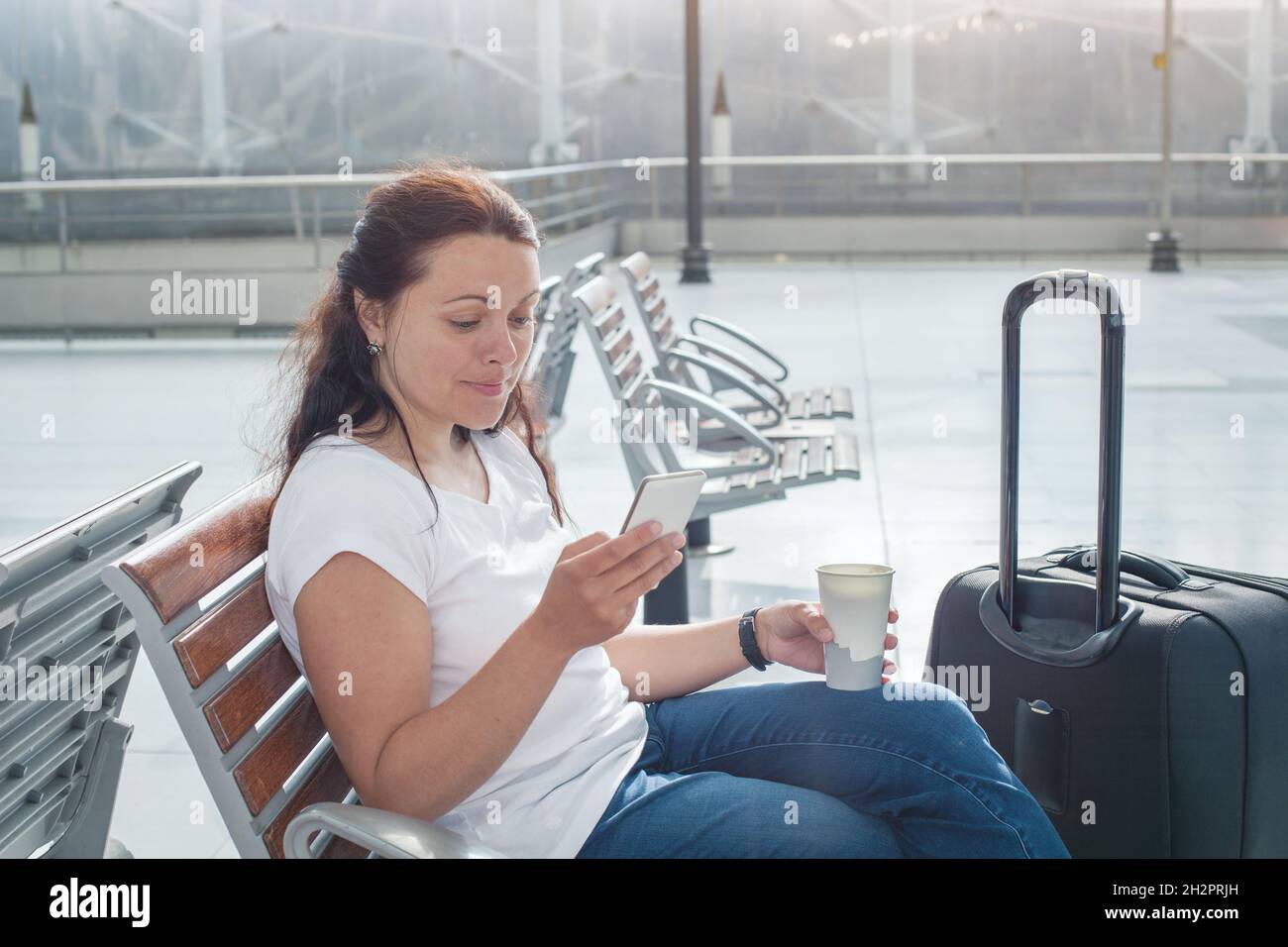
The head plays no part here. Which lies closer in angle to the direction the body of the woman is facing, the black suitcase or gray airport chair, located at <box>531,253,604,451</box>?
the black suitcase

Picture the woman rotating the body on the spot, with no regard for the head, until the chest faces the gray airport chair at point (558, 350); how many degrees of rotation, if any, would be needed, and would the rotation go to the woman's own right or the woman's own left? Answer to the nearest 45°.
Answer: approximately 135° to the woman's own left

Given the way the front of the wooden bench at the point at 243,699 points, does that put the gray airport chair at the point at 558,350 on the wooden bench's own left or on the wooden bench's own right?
on the wooden bench's own left

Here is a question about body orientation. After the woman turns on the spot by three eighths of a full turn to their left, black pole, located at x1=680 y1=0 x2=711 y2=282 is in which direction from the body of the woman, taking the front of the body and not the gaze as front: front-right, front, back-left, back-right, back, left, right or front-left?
front

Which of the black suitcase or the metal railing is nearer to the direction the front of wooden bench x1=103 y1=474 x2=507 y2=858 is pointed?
the black suitcase

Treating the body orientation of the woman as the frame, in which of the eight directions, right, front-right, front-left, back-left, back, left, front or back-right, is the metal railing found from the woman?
back-left

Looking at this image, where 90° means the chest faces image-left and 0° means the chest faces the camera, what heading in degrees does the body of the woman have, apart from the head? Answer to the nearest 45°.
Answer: approximately 315°
